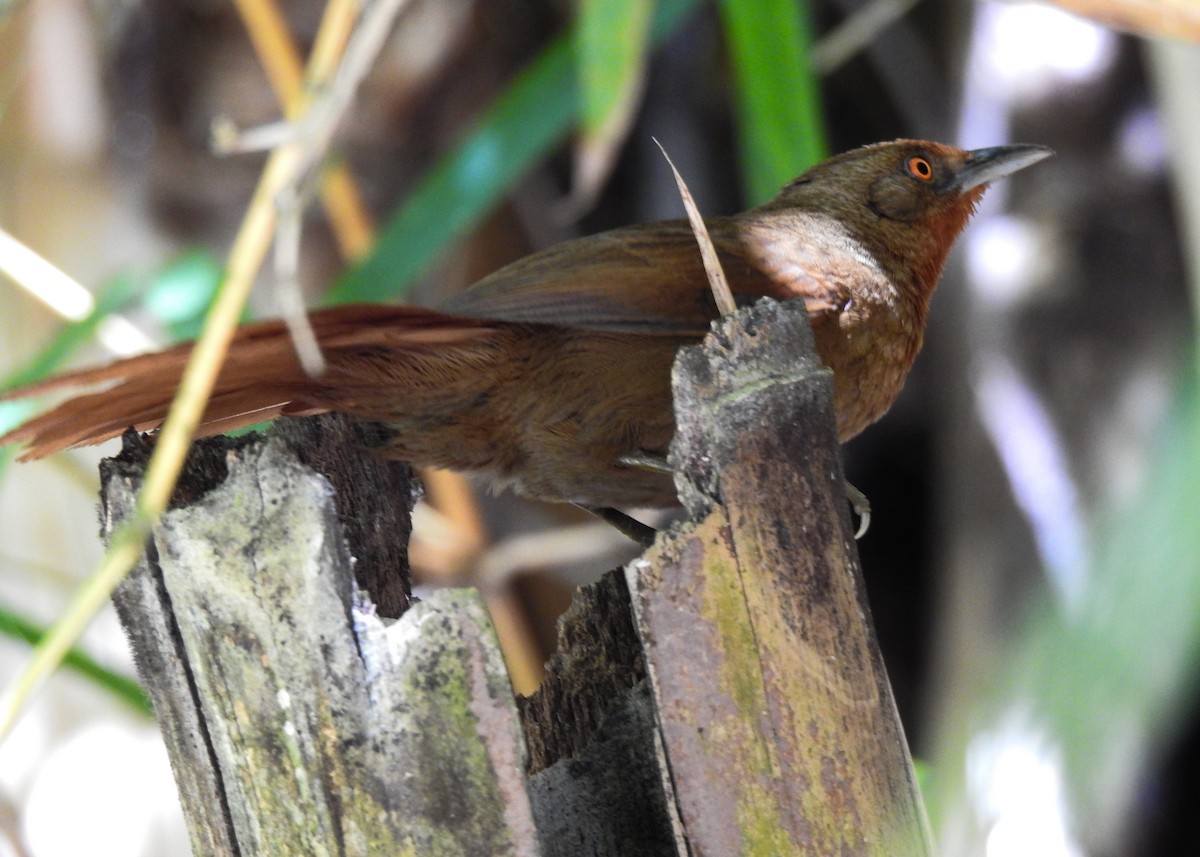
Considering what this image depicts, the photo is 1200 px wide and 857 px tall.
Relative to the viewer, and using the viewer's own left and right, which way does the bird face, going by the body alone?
facing to the right of the viewer
